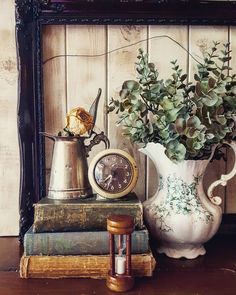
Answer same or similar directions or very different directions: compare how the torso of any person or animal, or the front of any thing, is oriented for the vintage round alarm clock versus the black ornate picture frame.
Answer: same or similar directions

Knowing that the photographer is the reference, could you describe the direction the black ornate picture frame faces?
facing the viewer

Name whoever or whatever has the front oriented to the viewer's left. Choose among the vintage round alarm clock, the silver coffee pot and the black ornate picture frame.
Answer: the silver coffee pot

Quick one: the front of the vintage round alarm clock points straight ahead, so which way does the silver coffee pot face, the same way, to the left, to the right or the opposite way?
to the right

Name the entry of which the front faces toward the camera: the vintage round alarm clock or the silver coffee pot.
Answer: the vintage round alarm clock

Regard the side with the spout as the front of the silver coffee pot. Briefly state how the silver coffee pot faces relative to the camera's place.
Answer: facing to the left of the viewer

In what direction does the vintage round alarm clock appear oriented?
toward the camera
